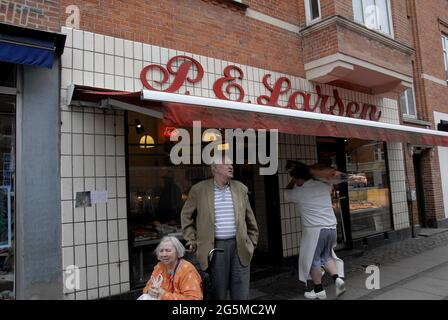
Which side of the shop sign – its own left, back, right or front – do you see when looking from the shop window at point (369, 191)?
left

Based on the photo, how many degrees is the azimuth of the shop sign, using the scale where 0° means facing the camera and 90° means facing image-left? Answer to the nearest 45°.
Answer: approximately 315°

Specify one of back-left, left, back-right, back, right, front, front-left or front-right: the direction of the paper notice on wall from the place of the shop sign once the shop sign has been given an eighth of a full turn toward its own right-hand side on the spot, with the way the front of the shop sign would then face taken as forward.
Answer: front-right

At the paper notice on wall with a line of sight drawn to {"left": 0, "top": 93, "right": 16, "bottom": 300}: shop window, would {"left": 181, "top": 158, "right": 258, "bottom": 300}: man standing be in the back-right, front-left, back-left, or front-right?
back-left

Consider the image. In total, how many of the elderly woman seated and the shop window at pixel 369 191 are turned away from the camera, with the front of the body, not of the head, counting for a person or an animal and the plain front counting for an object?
0

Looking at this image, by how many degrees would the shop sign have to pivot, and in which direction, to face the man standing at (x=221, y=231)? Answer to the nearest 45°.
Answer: approximately 45° to its right

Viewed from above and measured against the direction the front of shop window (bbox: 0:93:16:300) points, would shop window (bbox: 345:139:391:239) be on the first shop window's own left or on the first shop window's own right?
on the first shop window's own left

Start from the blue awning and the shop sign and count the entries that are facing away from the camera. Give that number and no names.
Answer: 0

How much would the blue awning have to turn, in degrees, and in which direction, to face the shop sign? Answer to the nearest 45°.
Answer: approximately 45° to its left

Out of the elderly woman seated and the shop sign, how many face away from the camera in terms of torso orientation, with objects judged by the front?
0

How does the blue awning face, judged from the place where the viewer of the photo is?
facing the viewer and to the right of the viewer

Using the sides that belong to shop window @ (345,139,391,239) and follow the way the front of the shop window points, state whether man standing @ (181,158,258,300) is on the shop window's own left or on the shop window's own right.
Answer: on the shop window's own right
